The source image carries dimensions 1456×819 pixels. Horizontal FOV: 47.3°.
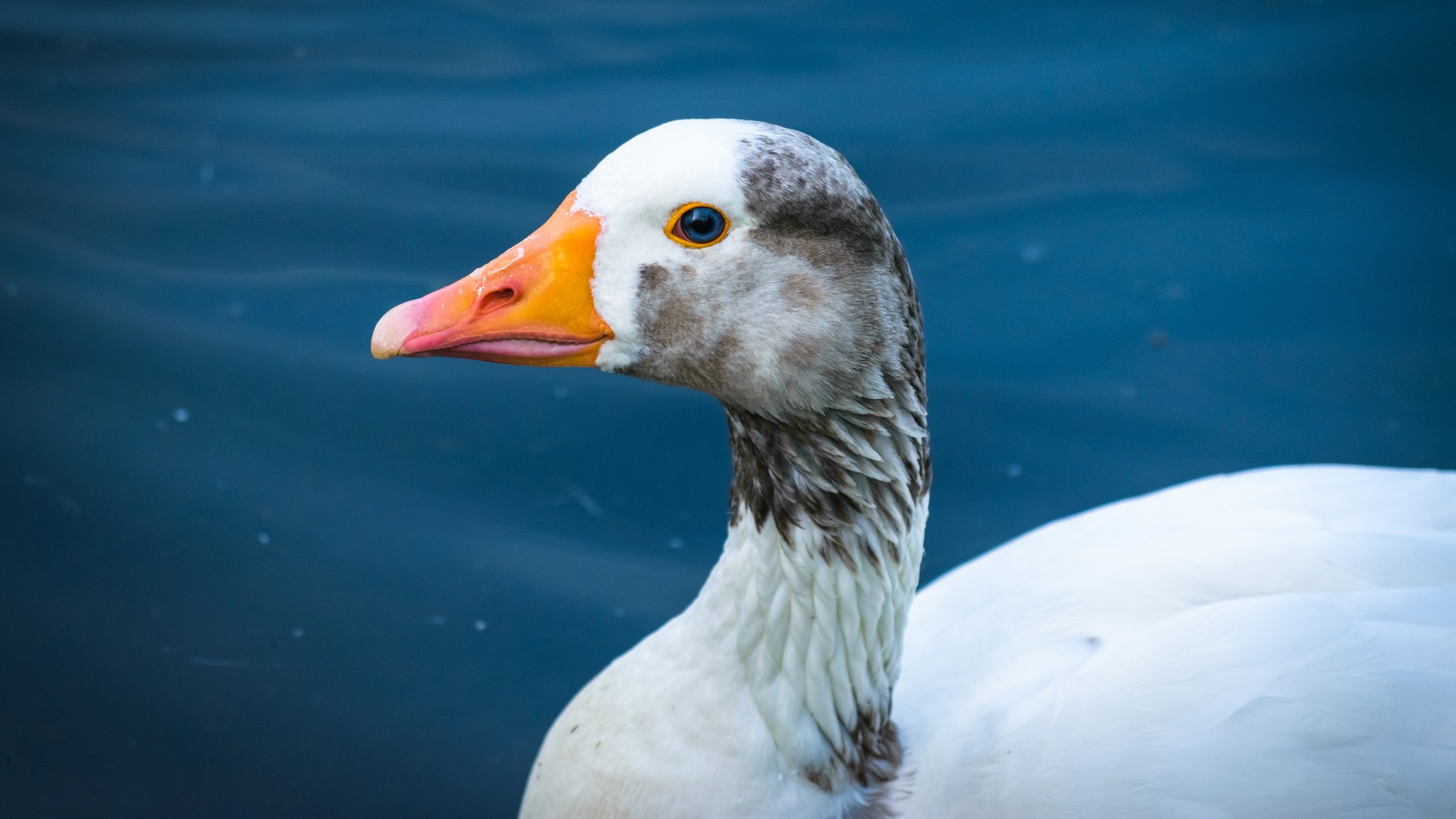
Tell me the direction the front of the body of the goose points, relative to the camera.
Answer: to the viewer's left
